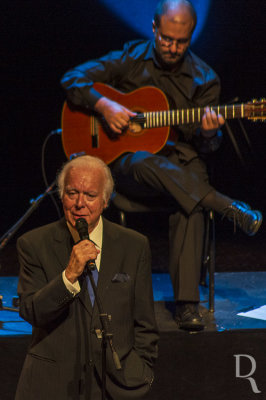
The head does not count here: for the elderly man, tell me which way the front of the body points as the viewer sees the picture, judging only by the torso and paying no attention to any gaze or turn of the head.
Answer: toward the camera

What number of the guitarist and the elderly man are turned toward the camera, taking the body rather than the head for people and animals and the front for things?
2

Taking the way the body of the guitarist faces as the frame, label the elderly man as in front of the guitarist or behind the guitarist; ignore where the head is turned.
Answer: in front

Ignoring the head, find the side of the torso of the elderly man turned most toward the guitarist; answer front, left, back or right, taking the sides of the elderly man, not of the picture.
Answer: back

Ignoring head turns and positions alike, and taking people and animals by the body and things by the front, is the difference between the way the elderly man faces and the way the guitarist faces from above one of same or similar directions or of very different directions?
same or similar directions

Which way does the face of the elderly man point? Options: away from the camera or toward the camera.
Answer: toward the camera

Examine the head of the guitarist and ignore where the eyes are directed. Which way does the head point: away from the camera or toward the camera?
toward the camera
